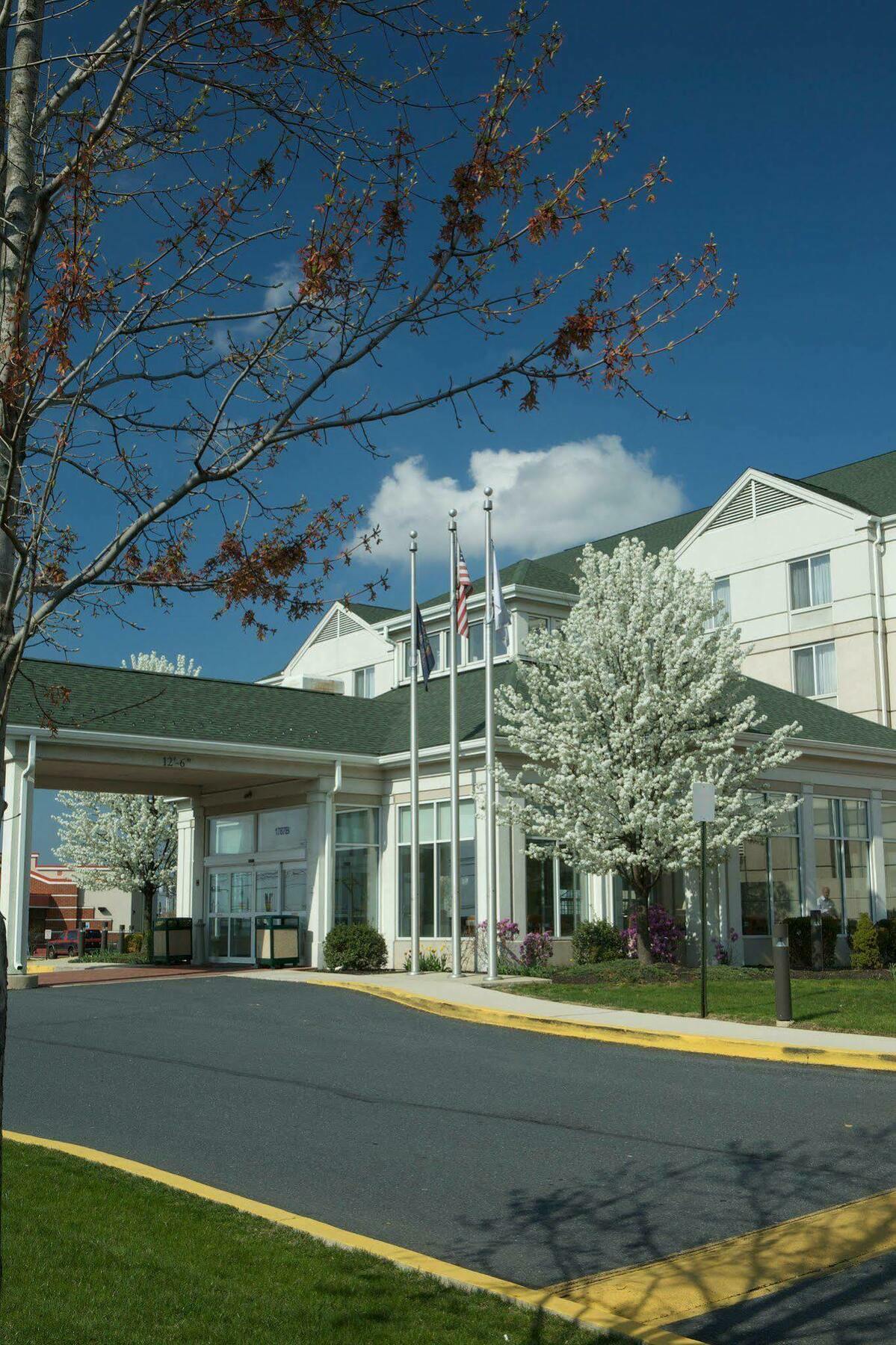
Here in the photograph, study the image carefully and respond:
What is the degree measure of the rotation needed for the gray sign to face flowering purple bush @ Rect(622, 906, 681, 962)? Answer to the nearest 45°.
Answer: approximately 180°

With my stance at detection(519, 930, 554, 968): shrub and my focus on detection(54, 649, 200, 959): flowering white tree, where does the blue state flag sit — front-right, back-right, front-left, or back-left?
front-left

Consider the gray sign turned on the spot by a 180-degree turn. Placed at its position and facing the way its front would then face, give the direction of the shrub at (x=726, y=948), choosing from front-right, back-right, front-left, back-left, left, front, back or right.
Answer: front

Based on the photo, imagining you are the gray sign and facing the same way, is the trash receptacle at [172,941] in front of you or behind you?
behind

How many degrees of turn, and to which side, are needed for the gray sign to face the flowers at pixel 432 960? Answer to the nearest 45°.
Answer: approximately 135° to its right

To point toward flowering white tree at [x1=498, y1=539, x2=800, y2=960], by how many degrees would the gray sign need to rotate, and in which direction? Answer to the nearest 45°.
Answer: approximately 180°

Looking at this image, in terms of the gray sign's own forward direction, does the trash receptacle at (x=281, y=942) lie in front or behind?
behind

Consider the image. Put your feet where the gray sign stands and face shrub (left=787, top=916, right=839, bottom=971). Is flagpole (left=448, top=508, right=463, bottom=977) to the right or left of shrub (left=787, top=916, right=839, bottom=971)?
left

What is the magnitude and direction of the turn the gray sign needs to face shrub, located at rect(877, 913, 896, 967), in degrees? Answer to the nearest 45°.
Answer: approximately 180°

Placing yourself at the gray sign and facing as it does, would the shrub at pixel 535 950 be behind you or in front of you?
behind

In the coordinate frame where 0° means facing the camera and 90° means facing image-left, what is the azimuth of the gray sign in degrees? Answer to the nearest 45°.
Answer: approximately 0°

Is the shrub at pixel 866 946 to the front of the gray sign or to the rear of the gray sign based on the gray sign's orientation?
to the rear
